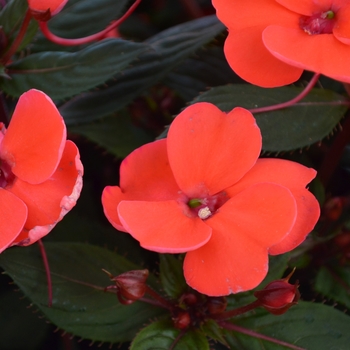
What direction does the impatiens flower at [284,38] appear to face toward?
toward the camera

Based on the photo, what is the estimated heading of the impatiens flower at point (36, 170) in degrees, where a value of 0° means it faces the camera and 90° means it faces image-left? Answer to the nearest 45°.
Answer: approximately 0°

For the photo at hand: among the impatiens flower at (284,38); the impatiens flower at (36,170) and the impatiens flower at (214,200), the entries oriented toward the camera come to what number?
3

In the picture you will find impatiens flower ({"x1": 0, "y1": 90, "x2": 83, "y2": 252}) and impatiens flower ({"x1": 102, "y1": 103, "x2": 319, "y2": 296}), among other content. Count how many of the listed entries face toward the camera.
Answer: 2

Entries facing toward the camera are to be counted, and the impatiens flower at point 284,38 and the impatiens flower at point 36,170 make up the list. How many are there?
2

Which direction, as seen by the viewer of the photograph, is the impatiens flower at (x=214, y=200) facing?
facing the viewer

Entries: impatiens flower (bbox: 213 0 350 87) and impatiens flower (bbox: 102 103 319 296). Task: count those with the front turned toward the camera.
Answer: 2
